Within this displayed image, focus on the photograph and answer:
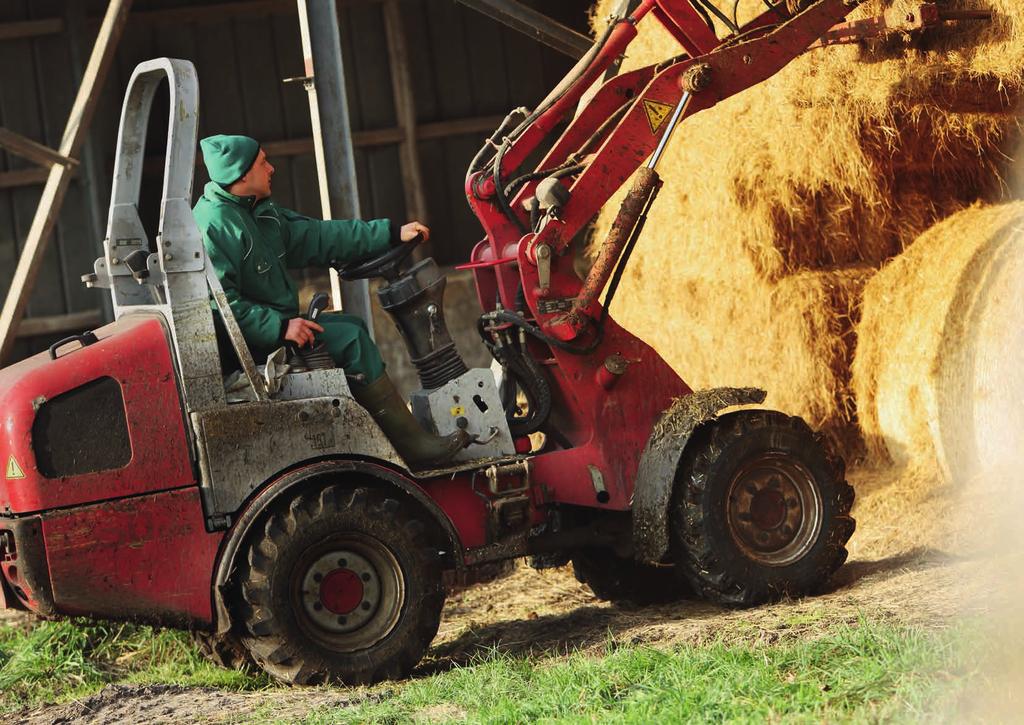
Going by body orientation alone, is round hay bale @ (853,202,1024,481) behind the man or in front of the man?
in front

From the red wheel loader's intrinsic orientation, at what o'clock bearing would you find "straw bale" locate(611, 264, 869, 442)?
The straw bale is roughly at 12 o'clock from the red wheel loader.

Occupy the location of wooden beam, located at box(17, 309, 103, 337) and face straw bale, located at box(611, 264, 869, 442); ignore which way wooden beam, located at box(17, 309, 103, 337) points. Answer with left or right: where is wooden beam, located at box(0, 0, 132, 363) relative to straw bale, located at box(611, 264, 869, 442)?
right

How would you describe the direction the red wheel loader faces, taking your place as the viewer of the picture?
facing away from the viewer and to the right of the viewer

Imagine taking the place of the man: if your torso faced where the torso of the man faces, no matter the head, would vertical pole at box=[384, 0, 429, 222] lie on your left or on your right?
on your left

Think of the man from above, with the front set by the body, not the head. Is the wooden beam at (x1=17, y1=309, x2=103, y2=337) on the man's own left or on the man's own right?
on the man's own left

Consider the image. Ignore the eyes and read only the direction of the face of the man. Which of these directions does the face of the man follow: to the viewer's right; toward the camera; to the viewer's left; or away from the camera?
to the viewer's right

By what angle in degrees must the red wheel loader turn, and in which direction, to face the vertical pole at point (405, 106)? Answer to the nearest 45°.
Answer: approximately 45° to its left

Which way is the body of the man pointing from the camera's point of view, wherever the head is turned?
to the viewer's right

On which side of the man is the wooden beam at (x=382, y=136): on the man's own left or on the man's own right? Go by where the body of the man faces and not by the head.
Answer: on the man's own left
